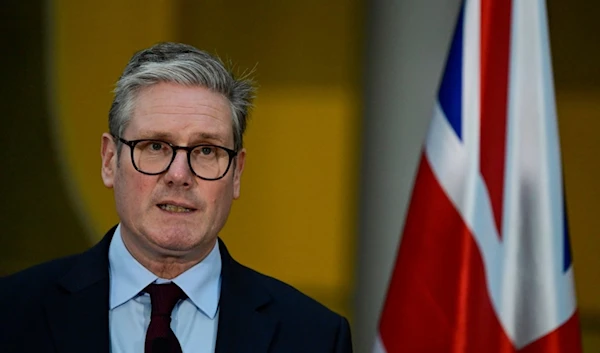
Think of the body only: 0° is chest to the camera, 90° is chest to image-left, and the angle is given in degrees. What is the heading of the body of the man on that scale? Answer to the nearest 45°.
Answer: approximately 0°

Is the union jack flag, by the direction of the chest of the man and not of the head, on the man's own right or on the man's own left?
on the man's own left
